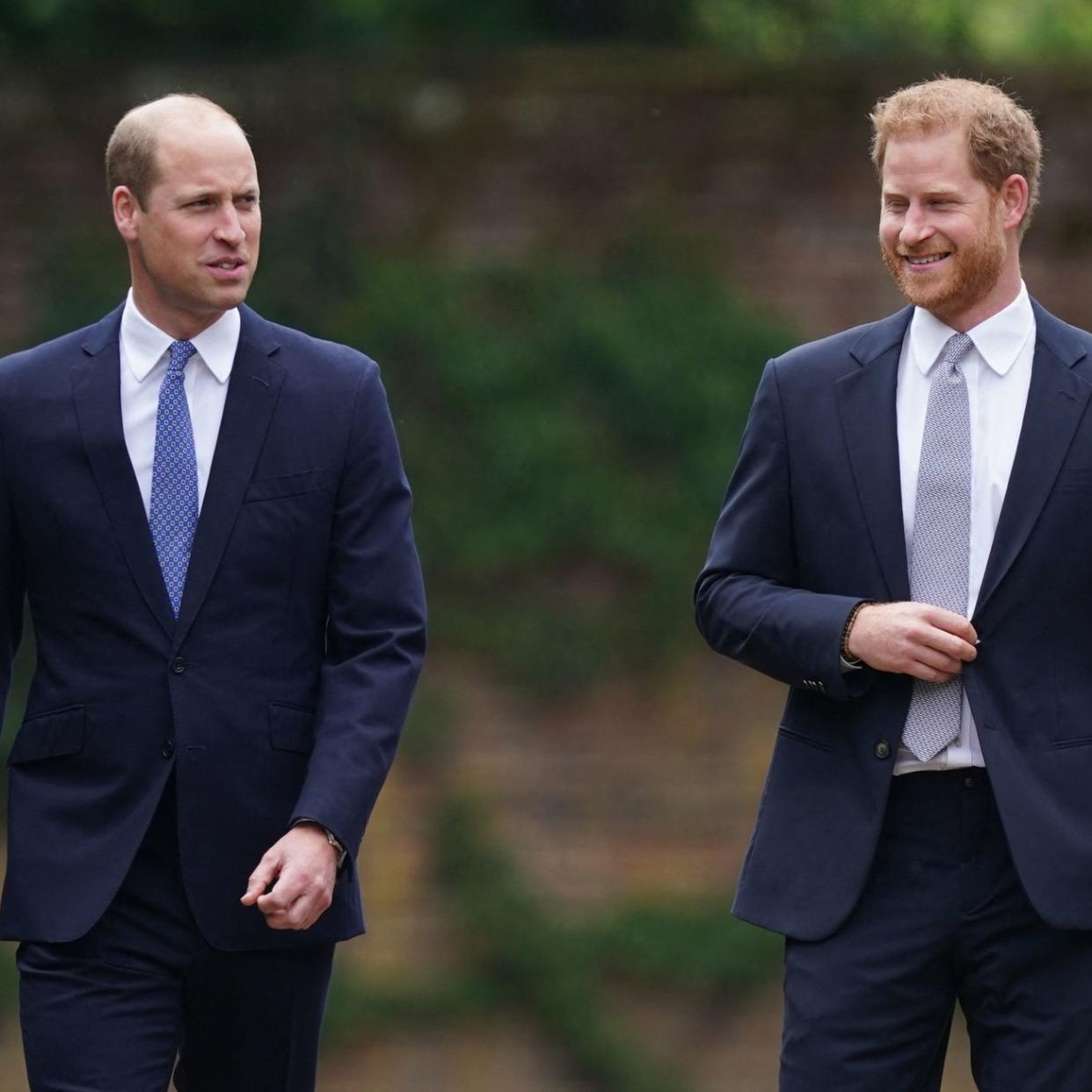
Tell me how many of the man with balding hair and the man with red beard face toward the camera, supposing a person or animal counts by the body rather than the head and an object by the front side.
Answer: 2

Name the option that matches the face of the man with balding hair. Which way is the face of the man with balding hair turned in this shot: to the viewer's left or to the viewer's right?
to the viewer's right

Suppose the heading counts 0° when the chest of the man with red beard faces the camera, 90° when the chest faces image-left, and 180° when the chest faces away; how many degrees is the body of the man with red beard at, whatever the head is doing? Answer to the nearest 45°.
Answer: approximately 0°

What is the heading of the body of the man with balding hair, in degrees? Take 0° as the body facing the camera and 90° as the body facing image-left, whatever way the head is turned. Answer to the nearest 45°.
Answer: approximately 0°

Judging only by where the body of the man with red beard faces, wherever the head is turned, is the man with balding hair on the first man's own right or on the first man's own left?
on the first man's own right

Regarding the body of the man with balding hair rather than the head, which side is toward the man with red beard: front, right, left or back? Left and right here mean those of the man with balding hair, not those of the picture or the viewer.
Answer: left
